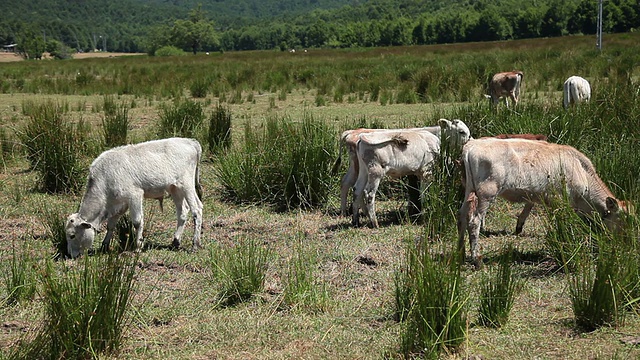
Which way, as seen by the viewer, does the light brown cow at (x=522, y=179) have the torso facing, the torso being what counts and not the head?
to the viewer's right

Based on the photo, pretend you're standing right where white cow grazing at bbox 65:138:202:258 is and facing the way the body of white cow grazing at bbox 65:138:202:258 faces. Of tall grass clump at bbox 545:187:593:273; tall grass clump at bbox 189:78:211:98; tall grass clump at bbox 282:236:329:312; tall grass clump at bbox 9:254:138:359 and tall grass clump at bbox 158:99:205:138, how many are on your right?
2

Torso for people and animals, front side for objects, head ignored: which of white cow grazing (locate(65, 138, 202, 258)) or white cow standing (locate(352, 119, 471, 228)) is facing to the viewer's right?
white cow standing (locate(352, 119, 471, 228))

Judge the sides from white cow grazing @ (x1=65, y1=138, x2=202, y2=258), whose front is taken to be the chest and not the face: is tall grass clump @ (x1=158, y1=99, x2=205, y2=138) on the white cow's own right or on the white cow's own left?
on the white cow's own right

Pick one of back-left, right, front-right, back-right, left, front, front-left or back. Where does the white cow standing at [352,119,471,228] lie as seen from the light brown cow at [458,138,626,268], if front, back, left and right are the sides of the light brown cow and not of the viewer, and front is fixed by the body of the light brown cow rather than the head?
back-left

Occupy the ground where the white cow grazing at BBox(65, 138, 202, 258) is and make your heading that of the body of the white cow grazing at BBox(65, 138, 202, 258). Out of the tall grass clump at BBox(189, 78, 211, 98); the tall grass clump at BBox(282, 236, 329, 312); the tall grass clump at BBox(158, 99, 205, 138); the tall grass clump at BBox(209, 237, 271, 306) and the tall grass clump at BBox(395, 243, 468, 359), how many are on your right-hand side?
2

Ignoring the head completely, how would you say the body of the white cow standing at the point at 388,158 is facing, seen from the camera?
to the viewer's right

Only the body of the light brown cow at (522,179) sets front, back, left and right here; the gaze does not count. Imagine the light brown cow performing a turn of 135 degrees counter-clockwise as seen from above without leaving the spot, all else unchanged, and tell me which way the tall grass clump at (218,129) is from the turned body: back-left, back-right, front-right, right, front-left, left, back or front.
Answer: front

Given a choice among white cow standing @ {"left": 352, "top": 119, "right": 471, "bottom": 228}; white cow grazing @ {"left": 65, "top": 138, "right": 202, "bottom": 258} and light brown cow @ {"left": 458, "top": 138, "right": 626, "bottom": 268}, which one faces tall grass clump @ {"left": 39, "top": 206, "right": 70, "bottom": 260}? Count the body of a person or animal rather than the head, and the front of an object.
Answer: white cow grazing @ {"left": 65, "top": 138, "right": 202, "bottom": 258}

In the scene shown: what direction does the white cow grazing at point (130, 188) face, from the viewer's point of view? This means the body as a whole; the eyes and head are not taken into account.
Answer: to the viewer's left
